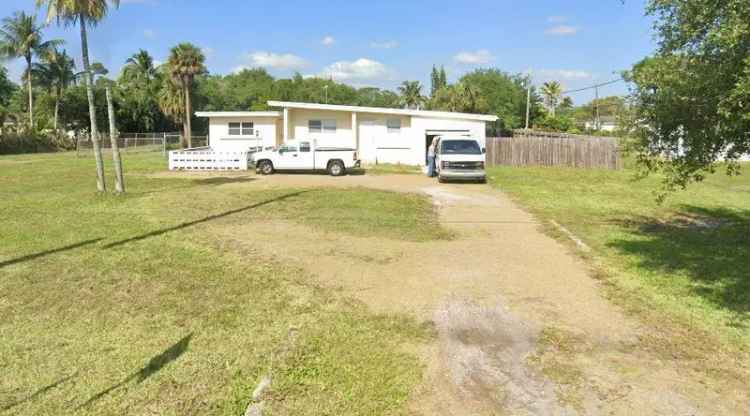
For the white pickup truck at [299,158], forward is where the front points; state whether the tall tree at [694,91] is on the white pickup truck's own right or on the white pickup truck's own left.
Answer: on the white pickup truck's own left

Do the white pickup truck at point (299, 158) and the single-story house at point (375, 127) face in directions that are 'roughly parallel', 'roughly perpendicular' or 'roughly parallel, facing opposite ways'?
roughly perpendicular

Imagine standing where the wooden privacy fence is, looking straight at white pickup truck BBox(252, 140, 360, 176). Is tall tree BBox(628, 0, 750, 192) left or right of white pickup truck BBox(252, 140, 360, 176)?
left

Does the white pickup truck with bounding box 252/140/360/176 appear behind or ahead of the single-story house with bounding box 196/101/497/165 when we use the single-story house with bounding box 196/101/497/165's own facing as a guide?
ahead

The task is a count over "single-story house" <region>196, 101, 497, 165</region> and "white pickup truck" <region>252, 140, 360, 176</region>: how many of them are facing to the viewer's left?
1

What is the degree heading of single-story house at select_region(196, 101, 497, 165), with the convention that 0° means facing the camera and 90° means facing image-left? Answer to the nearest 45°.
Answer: approximately 0°

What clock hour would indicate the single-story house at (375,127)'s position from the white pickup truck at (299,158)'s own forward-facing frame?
The single-story house is roughly at 4 o'clock from the white pickup truck.

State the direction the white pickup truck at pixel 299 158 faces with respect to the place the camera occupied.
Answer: facing to the left of the viewer

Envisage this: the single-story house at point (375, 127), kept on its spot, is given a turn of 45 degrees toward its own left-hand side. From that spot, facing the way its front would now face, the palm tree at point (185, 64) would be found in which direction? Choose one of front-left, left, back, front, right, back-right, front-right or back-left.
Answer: back

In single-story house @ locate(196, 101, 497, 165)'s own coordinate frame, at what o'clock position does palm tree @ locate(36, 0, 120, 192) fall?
The palm tree is roughly at 1 o'clock from the single-story house.

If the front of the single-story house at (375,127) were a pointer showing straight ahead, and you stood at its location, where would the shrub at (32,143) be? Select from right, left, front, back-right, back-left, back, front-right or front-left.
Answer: back-right

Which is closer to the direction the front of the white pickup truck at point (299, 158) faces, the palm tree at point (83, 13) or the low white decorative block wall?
the low white decorative block wall
